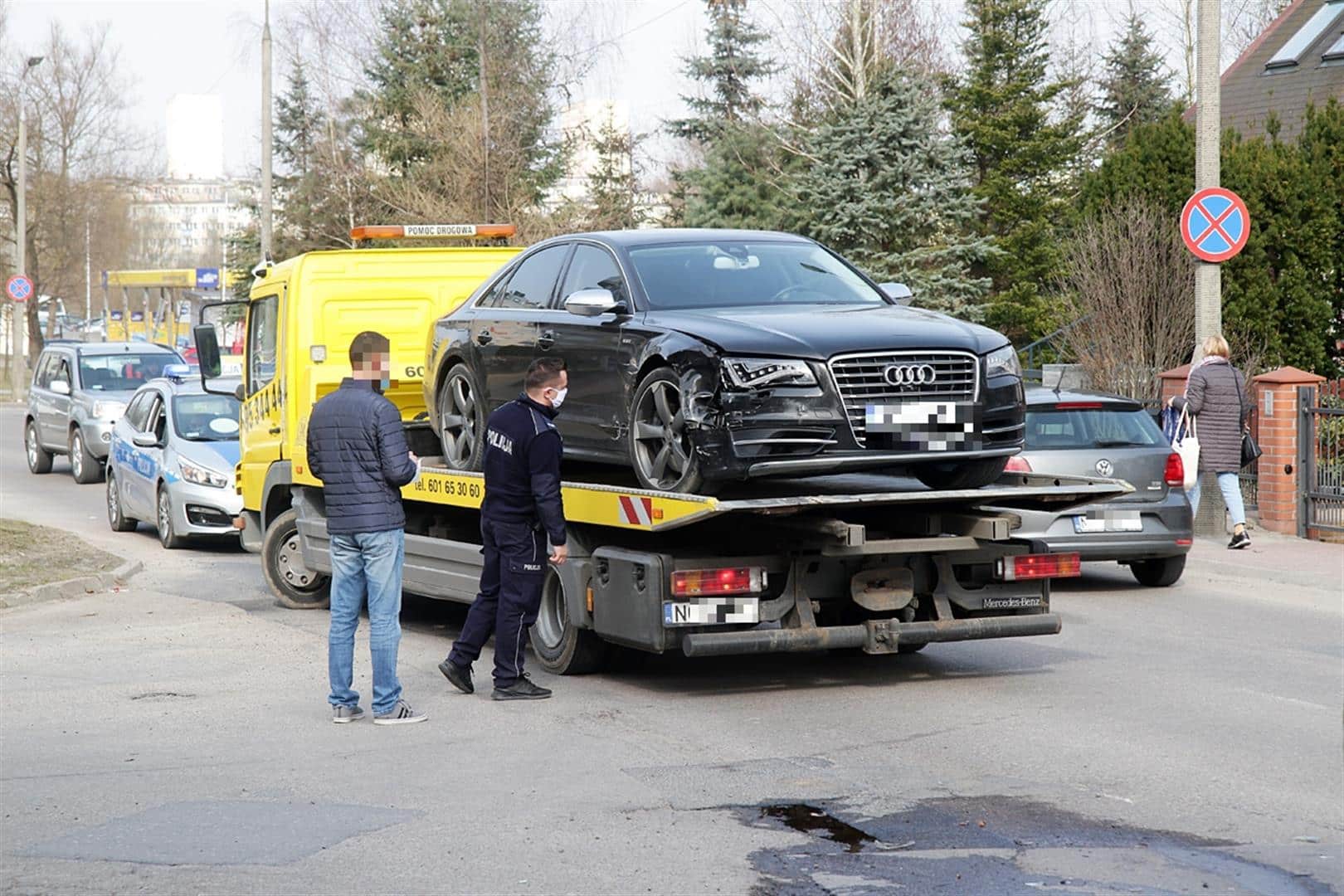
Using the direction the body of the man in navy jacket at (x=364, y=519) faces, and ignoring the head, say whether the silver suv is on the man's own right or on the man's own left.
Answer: on the man's own left

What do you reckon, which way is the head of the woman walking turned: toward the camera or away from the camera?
away from the camera

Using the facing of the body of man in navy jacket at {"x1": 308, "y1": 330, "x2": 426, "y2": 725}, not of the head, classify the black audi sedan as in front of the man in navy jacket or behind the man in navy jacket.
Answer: in front

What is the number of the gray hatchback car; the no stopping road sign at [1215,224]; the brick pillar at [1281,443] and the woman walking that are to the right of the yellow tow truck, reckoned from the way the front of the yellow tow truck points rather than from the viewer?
4

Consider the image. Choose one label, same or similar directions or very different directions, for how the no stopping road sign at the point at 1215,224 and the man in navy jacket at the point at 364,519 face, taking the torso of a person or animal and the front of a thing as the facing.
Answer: very different directions

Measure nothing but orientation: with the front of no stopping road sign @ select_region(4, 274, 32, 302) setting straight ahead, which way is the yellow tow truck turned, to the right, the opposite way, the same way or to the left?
the opposite way

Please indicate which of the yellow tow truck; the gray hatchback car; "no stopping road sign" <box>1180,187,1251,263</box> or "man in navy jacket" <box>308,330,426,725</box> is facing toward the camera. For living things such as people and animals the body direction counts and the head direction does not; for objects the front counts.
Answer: the no stopping road sign

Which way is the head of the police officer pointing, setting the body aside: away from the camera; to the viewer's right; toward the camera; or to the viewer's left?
to the viewer's right

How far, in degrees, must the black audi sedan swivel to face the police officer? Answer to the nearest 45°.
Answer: approximately 135° to its right

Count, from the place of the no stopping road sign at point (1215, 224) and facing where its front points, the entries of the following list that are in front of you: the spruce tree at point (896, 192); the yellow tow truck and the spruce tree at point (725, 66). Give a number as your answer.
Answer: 1

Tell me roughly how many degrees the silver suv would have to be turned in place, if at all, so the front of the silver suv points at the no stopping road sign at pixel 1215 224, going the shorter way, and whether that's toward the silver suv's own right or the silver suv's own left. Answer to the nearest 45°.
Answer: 0° — it already faces it

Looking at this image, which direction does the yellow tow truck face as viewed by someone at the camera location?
facing away from the viewer and to the left of the viewer

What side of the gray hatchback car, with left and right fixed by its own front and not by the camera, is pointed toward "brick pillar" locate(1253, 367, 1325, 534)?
right

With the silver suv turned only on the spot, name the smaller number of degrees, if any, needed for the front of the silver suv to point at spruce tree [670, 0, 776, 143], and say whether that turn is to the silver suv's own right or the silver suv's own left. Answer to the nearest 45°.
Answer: approximately 90° to the silver suv's own left

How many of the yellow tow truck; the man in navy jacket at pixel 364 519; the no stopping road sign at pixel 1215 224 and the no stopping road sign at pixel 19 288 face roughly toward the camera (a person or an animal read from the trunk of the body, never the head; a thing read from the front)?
2

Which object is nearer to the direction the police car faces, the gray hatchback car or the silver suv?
the gray hatchback car
